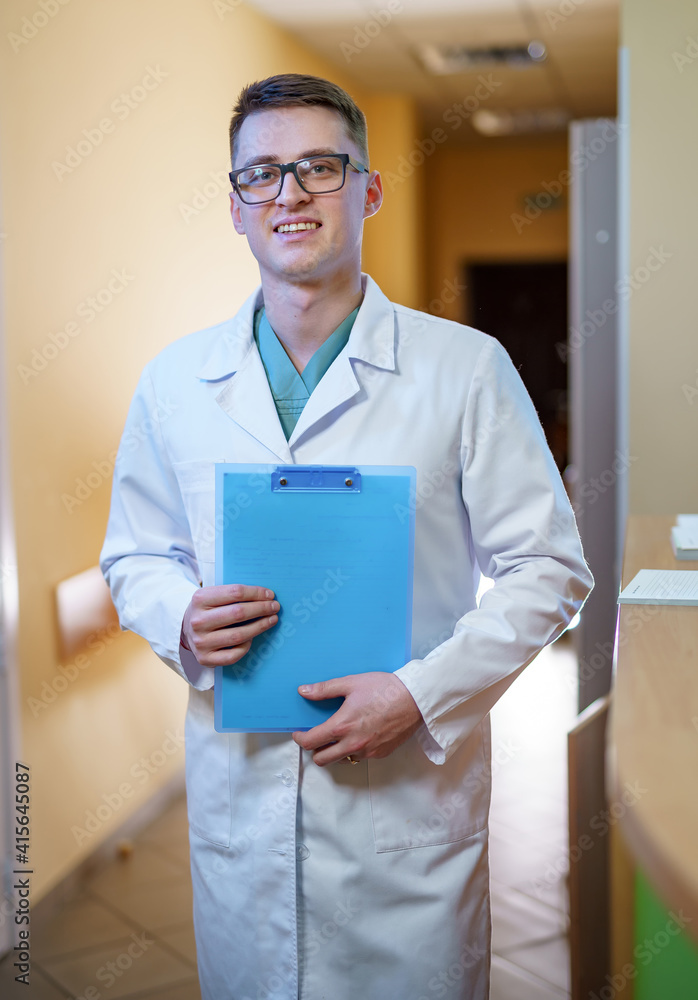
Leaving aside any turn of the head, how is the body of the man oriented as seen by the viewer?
toward the camera

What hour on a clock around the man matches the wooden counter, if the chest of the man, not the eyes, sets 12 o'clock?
The wooden counter is roughly at 11 o'clock from the man.
